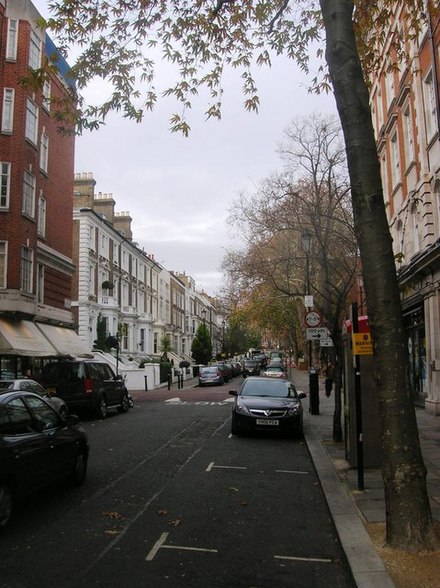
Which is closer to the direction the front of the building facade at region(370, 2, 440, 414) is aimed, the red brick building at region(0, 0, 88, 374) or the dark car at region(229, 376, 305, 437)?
the red brick building

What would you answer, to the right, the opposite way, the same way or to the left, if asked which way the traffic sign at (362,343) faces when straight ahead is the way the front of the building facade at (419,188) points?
to the left

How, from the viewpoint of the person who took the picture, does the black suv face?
facing away from the viewer and to the right of the viewer

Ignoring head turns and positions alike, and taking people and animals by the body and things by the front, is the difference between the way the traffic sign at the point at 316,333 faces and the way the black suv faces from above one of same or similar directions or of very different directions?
very different directions

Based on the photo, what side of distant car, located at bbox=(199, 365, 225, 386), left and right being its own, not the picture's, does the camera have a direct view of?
back

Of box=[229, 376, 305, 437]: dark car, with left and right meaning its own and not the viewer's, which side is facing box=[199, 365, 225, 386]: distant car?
back

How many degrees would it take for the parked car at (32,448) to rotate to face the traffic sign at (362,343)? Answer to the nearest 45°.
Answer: approximately 45° to its right

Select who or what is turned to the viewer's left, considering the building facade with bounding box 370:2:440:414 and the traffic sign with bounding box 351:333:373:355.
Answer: the building facade

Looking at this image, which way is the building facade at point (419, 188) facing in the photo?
to the viewer's left

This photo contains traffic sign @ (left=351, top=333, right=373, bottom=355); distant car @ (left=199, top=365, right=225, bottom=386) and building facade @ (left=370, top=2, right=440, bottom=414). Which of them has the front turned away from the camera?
the distant car

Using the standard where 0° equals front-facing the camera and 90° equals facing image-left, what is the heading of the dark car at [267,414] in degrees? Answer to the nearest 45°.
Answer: approximately 0°

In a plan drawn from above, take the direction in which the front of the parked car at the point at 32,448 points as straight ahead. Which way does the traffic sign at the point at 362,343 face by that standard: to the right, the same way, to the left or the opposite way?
the opposite way
